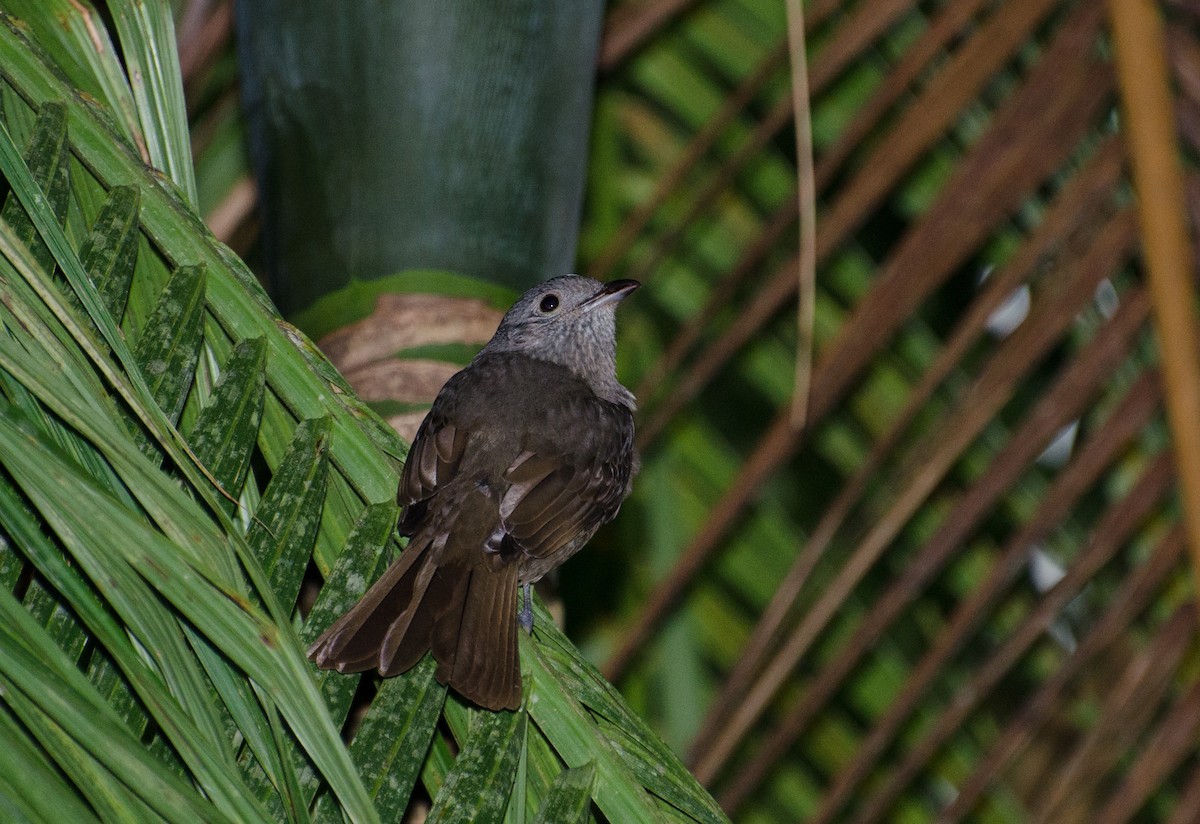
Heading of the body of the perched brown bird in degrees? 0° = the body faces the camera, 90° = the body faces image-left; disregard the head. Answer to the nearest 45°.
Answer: approximately 225°
